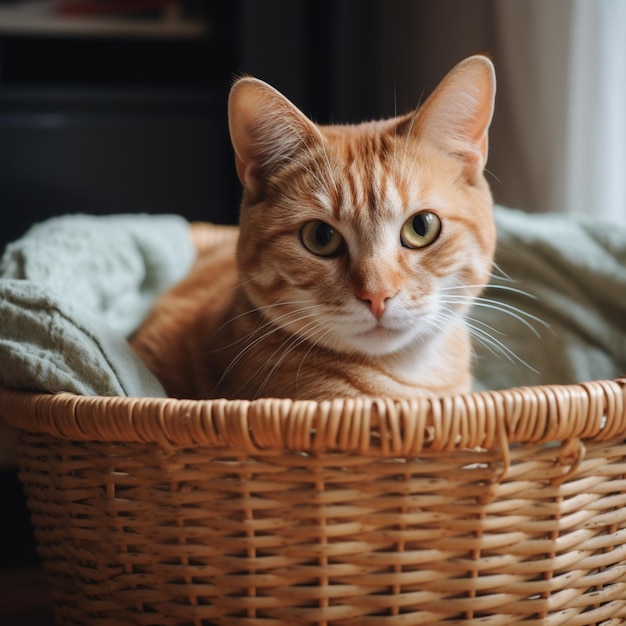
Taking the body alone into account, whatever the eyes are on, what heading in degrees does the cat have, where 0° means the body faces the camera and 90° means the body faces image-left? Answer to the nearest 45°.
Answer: approximately 315°

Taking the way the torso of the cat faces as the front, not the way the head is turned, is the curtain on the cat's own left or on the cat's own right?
on the cat's own left
